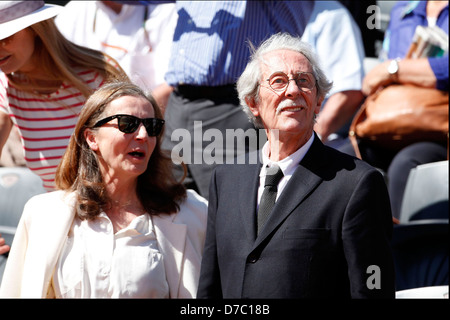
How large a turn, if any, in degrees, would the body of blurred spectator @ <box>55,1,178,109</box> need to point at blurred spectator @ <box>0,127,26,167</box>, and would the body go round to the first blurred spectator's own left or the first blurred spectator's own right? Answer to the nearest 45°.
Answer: approximately 90° to the first blurred spectator's own right

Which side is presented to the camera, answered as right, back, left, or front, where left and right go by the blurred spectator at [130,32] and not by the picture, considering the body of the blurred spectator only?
front

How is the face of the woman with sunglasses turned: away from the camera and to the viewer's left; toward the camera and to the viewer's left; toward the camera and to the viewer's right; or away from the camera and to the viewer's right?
toward the camera and to the viewer's right

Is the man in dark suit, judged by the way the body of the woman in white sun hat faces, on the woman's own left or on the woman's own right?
on the woman's own left

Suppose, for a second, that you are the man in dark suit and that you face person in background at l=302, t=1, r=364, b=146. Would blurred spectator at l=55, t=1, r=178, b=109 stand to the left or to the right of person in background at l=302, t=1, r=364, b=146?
left

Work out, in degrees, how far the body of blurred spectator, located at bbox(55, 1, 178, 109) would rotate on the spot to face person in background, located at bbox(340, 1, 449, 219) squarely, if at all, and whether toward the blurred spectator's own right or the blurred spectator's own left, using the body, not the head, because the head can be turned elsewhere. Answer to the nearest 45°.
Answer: approximately 90° to the blurred spectator's own left

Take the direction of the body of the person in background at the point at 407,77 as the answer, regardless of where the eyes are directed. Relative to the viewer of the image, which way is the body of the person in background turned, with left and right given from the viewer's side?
facing the viewer and to the left of the viewer

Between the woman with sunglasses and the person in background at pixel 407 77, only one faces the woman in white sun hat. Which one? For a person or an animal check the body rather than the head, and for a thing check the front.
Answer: the person in background

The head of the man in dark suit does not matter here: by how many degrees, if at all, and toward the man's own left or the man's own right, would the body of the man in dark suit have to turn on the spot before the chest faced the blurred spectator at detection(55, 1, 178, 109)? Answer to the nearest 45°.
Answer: approximately 90° to the man's own right
